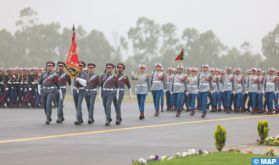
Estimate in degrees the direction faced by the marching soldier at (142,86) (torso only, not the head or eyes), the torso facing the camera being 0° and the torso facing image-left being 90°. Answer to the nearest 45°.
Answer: approximately 45°

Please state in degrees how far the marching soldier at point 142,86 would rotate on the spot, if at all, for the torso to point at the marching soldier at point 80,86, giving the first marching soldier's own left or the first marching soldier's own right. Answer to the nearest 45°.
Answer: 0° — they already face them

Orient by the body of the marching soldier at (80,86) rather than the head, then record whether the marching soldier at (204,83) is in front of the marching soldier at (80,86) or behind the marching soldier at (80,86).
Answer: behind

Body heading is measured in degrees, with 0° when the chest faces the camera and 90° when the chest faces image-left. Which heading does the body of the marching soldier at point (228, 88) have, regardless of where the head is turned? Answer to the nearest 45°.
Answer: approximately 45°

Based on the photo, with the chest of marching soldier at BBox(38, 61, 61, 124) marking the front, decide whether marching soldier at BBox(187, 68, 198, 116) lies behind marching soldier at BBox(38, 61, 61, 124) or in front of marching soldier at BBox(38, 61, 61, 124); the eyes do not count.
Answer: behind
